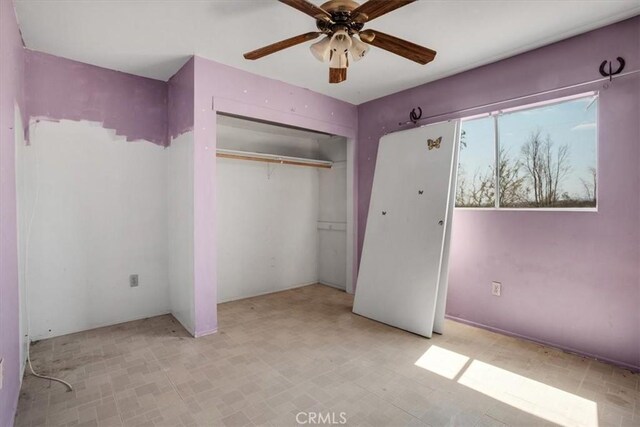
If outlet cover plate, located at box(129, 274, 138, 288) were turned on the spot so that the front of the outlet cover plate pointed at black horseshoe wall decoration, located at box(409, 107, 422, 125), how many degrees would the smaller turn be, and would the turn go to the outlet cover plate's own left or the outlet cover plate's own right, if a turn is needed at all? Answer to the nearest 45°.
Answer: approximately 45° to the outlet cover plate's own left

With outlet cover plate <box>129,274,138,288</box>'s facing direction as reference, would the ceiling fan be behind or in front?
in front

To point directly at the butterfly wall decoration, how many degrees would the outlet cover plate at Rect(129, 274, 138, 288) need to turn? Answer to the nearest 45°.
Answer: approximately 45° to its left

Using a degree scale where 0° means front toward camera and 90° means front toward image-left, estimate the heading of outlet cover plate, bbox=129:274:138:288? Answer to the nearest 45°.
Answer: approximately 0°

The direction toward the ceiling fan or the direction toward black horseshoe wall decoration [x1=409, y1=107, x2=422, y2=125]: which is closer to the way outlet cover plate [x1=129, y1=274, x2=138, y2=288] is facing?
the ceiling fan

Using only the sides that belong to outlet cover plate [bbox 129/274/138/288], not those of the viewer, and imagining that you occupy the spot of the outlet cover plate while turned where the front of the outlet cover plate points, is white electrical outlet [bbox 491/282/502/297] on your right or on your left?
on your left
